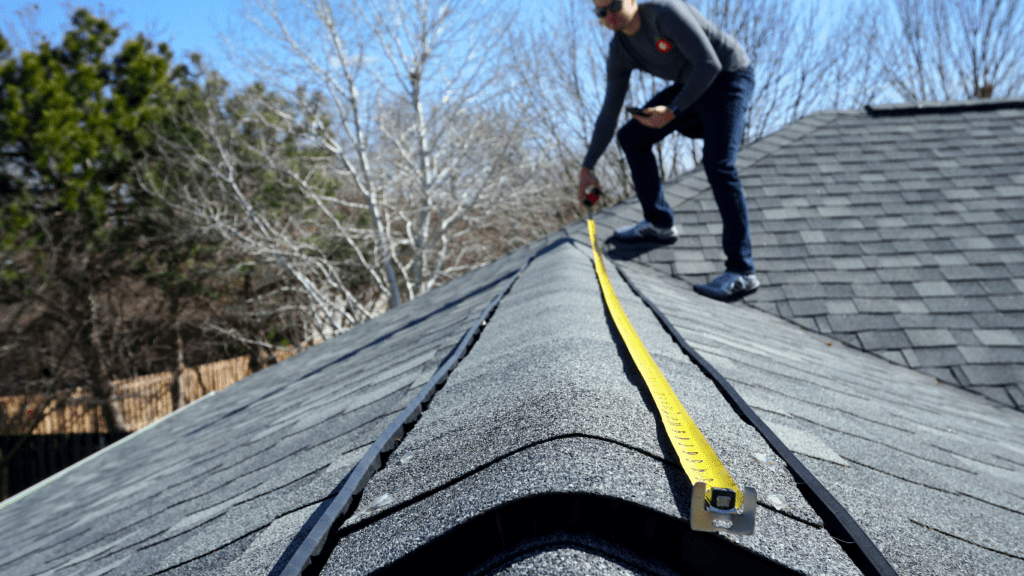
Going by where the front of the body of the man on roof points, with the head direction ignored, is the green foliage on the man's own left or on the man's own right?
on the man's own right

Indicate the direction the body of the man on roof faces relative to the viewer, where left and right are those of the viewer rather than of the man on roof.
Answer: facing the viewer and to the left of the viewer

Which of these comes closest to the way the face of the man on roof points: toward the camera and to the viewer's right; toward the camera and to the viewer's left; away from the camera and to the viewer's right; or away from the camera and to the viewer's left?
toward the camera and to the viewer's left

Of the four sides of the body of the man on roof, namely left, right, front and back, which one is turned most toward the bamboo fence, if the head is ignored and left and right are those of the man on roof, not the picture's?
right
